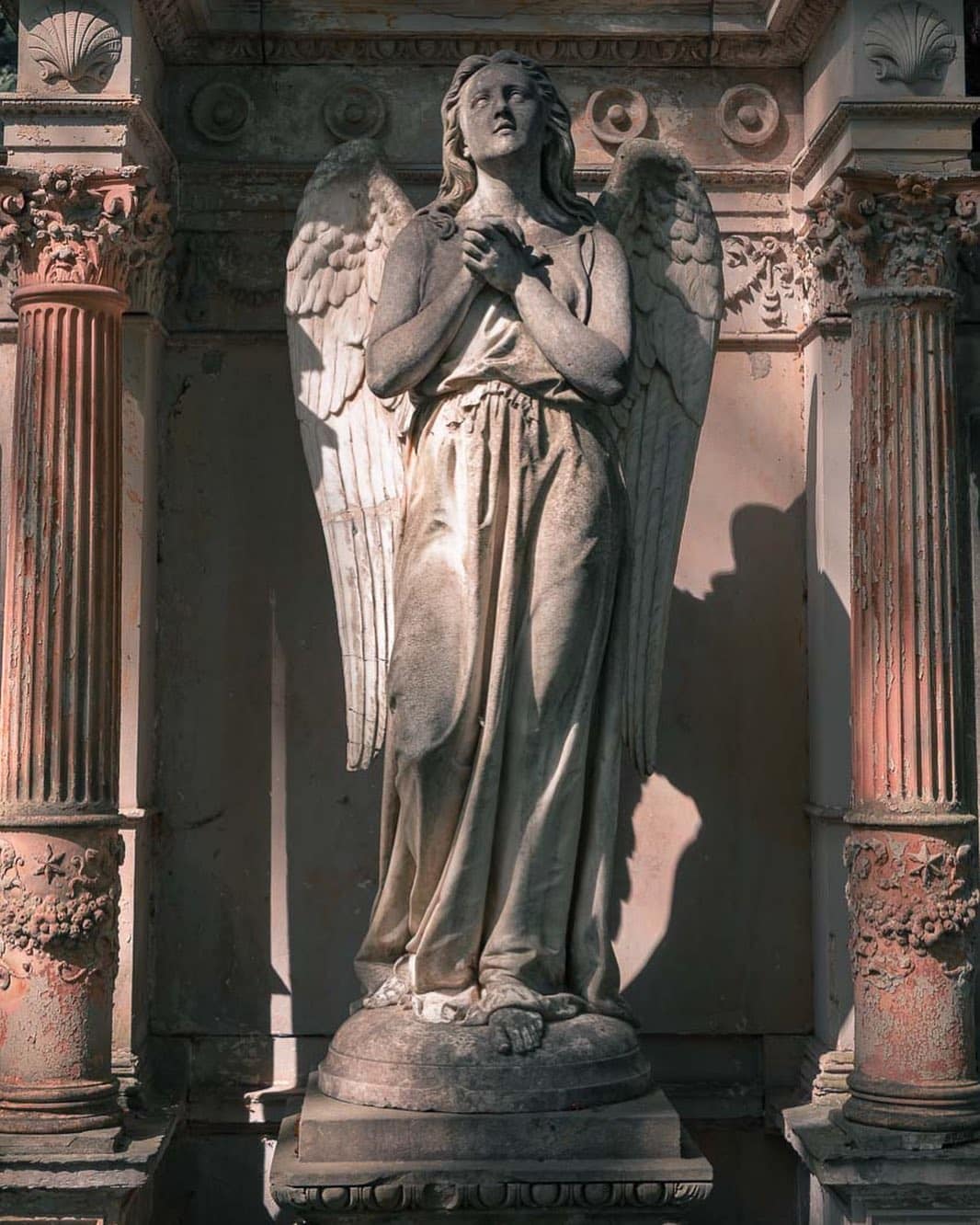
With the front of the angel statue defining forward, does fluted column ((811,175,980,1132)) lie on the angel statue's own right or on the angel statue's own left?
on the angel statue's own left

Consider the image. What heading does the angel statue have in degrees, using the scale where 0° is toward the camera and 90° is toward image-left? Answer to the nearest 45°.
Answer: approximately 0°

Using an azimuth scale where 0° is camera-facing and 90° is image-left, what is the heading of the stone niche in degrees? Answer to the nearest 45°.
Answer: approximately 0°

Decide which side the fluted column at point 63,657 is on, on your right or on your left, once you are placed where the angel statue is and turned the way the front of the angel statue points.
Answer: on your right
